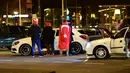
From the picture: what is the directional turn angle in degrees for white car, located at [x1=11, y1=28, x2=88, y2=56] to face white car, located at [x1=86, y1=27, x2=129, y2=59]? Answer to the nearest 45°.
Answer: approximately 135° to its left

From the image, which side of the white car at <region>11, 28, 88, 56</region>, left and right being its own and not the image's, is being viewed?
left

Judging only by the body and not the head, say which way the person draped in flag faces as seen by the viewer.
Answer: away from the camera

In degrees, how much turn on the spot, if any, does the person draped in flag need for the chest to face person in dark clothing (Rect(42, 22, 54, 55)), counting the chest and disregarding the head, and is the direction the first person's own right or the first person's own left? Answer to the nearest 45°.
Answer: approximately 90° to the first person's own left

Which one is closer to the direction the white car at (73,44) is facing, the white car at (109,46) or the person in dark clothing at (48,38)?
the person in dark clothing

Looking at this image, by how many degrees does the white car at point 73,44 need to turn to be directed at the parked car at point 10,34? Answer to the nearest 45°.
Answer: approximately 45° to its right
